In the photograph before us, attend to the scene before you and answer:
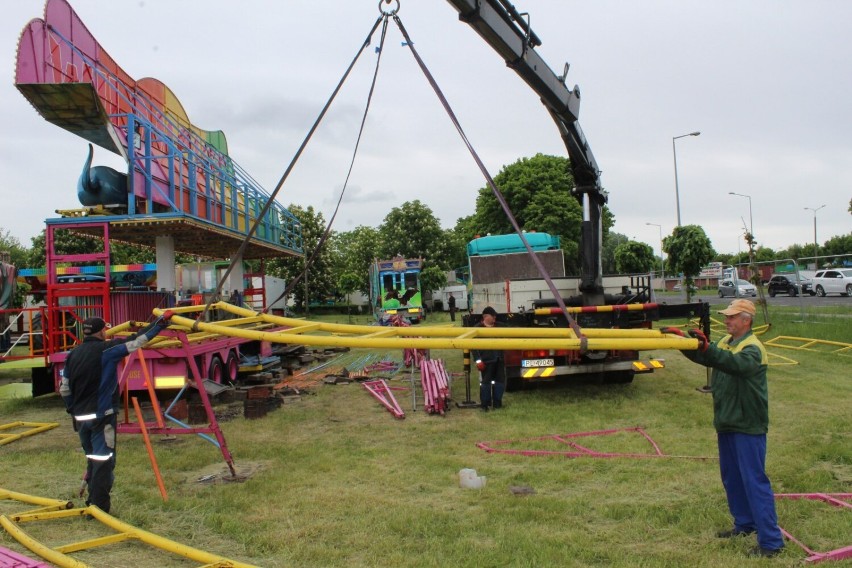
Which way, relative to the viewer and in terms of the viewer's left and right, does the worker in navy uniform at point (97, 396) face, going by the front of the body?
facing away from the viewer and to the right of the viewer

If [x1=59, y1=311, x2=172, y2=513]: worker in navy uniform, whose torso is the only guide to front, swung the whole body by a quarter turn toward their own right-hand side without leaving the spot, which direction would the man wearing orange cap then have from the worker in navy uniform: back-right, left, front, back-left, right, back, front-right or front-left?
front

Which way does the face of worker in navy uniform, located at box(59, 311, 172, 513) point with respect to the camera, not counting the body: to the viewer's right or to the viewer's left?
to the viewer's right

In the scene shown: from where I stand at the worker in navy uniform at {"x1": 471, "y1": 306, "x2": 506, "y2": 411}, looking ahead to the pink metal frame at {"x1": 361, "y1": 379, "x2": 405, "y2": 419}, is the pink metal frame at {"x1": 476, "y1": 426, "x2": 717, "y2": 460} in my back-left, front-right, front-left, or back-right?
back-left

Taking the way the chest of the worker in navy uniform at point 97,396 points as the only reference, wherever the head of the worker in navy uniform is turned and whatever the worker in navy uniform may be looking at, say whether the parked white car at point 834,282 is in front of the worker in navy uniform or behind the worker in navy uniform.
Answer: in front

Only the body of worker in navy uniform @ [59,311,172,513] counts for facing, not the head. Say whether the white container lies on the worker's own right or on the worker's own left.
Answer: on the worker's own right

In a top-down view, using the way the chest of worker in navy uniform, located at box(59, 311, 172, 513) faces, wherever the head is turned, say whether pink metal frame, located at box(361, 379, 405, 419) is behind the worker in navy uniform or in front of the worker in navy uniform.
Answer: in front

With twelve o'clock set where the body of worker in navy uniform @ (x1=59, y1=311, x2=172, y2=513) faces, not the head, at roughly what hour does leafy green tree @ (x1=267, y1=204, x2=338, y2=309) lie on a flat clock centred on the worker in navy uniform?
The leafy green tree is roughly at 11 o'clock from the worker in navy uniform.

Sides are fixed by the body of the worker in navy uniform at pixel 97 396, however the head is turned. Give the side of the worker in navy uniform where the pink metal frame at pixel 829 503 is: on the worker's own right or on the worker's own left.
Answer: on the worker's own right
